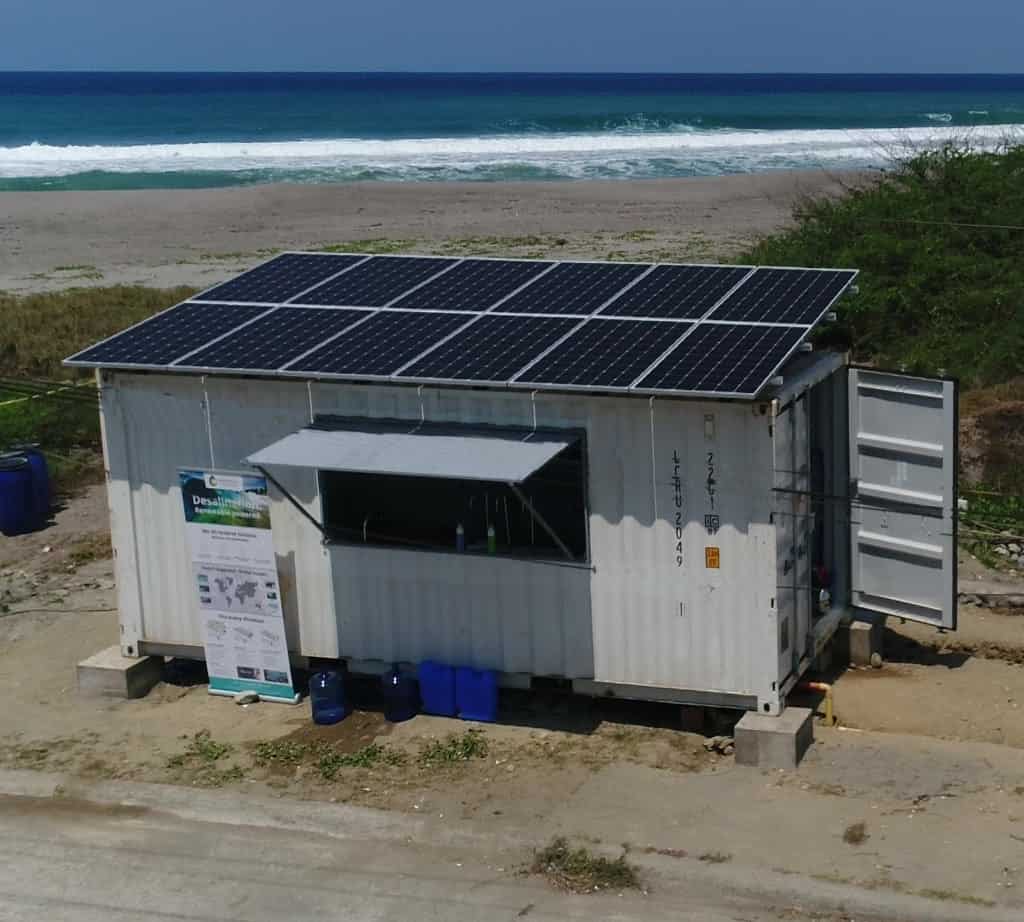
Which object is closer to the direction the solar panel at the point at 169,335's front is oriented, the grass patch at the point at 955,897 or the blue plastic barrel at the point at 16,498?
the grass patch

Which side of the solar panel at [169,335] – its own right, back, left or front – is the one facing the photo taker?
front

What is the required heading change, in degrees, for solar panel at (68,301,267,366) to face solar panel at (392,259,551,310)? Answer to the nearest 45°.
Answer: approximately 90° to its left

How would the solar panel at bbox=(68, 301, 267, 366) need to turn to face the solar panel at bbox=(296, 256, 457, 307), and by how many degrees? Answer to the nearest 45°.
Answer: approximately 135° to its left

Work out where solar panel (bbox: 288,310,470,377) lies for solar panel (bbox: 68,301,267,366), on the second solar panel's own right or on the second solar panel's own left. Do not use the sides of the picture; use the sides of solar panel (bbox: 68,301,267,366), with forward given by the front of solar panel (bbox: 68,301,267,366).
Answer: on the second solar panel's own left

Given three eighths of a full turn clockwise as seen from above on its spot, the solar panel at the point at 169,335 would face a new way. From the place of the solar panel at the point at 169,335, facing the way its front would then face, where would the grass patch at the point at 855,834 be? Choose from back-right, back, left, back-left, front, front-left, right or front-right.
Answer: back

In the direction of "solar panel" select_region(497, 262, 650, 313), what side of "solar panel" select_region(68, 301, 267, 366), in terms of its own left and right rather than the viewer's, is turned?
left

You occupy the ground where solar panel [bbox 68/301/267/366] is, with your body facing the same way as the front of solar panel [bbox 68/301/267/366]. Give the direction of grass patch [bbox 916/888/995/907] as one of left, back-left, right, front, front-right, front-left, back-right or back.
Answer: front-left

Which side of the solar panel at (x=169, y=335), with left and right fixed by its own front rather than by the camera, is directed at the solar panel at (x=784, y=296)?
left

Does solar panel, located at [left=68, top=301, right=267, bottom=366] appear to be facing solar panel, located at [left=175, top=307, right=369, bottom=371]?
no

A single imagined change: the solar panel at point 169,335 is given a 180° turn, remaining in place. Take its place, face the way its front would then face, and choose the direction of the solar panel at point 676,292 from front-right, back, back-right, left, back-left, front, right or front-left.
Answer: right

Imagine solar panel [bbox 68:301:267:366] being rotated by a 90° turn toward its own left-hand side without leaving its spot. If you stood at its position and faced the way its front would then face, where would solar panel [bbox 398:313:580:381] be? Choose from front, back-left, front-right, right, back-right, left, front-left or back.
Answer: front-right

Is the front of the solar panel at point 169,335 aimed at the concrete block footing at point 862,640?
no

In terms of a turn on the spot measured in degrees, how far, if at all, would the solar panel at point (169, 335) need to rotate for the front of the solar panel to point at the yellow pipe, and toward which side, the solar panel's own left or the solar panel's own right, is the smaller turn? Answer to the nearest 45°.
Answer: approximately 45° to the solar panel's own left

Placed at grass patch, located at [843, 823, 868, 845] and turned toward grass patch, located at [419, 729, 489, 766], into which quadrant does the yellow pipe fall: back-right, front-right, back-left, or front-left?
front-right
